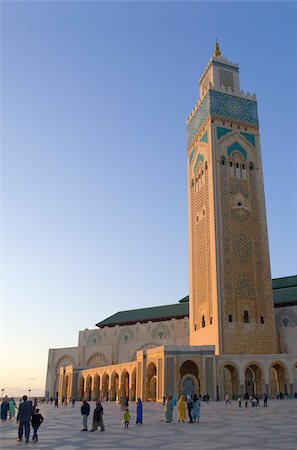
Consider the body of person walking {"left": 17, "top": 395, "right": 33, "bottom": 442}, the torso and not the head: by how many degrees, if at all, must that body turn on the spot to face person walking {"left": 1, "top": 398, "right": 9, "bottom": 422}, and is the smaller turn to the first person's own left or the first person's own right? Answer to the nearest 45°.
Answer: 0° — they already face them

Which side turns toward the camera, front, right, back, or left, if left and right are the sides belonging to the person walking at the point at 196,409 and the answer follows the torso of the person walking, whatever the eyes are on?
back

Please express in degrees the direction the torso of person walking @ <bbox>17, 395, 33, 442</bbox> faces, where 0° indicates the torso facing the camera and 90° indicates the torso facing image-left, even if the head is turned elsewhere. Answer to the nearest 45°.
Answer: approximately 180°

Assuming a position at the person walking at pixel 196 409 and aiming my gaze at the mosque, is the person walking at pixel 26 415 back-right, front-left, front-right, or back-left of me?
back-left

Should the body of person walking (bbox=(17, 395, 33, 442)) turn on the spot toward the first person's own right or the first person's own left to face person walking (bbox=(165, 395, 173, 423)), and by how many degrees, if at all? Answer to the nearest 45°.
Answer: approximately 45° to the first person's own right

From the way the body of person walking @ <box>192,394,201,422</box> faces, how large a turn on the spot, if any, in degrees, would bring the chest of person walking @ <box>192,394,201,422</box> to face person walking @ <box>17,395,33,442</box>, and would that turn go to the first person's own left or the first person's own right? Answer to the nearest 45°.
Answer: approximately 135° to the first person's own left
